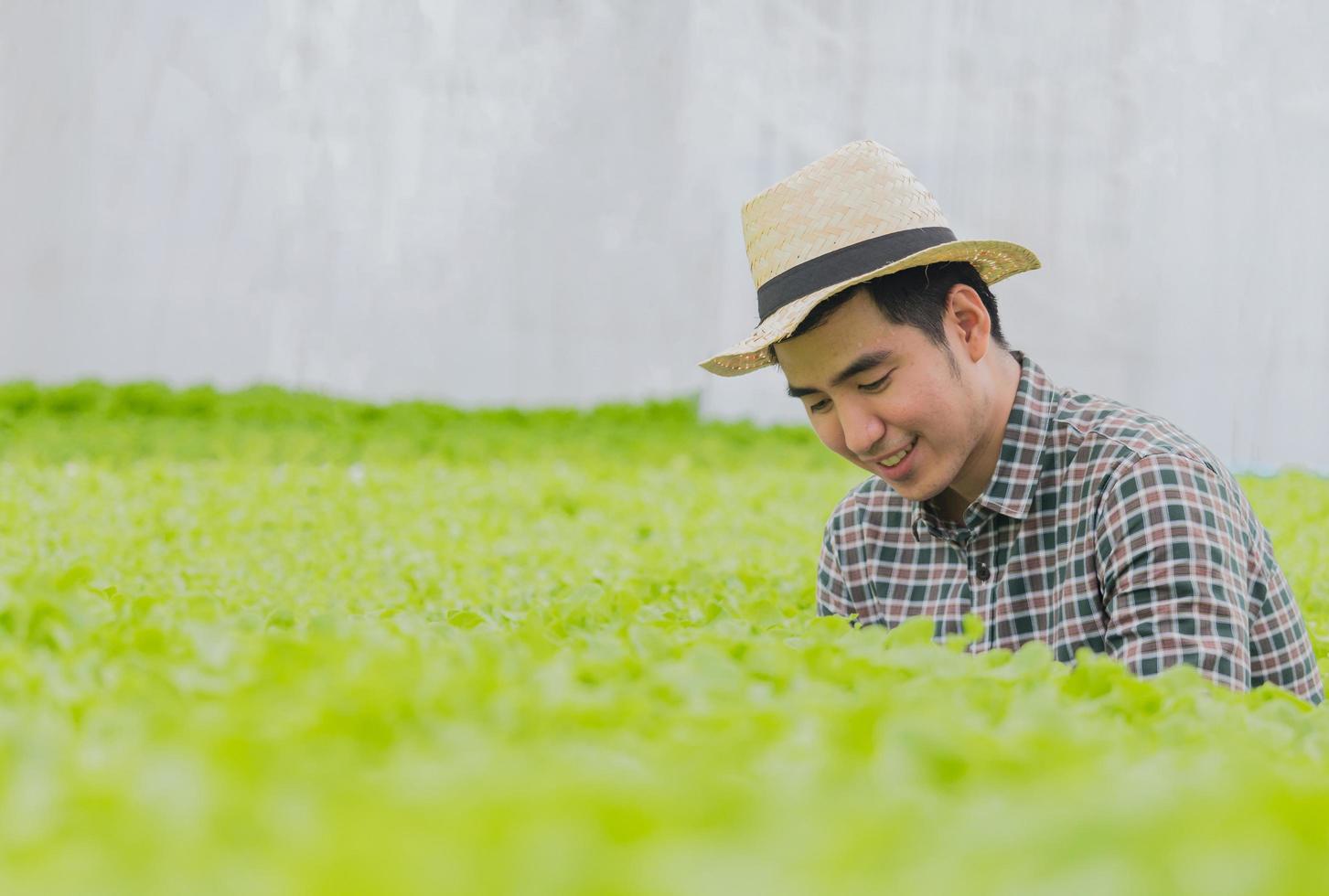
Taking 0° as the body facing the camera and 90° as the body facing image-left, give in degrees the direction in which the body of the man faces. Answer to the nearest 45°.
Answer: approximately 45°
